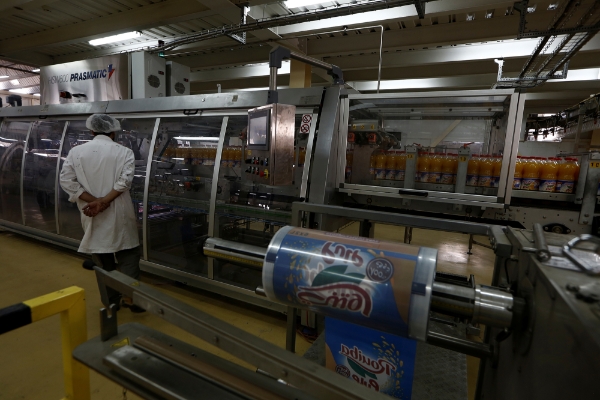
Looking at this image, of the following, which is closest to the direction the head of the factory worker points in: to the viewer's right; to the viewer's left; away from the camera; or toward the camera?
away from the camera

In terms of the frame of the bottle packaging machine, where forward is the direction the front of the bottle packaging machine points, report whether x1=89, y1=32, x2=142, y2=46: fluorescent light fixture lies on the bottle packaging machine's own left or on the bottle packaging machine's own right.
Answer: on the bottle packaging machine's own right
